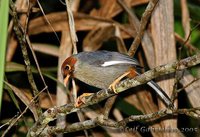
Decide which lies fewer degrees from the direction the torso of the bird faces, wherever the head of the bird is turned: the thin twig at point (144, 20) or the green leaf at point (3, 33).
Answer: the green leaf

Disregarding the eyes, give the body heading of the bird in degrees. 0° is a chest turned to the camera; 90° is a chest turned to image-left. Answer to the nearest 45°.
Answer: approximately 90°
